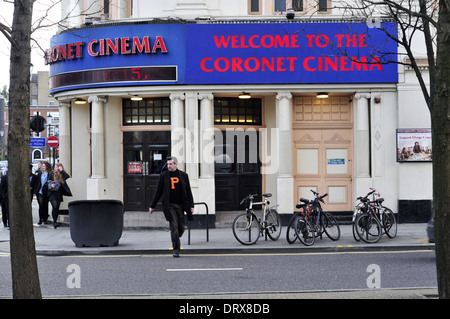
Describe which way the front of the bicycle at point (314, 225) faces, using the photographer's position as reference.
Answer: facing away from the viewer and to the right of the viewer

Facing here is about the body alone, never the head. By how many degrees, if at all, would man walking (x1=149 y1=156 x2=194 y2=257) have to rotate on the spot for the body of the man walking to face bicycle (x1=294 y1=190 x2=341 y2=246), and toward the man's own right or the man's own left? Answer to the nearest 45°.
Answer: approximately 90° to the man's own left

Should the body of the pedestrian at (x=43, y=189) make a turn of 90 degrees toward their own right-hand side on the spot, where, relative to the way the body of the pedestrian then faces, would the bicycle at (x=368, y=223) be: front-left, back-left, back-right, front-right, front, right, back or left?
back-left

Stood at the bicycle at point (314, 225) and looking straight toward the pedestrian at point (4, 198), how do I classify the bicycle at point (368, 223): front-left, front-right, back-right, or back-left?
back-right

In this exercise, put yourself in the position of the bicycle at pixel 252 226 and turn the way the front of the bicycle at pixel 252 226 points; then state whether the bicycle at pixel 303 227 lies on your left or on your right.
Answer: on your left

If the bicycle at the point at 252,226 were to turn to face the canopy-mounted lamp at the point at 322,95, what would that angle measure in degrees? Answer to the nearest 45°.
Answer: approximately 180°

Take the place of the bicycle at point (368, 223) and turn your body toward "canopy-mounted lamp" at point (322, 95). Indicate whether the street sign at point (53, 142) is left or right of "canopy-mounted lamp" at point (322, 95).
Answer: left

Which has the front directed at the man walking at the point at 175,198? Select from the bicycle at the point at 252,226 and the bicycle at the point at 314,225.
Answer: the bicycle at the point at 252,226

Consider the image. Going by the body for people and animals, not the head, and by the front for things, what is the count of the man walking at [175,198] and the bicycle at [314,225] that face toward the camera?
1

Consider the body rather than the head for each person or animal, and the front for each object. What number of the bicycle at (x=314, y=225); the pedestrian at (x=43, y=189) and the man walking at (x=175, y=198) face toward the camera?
2
